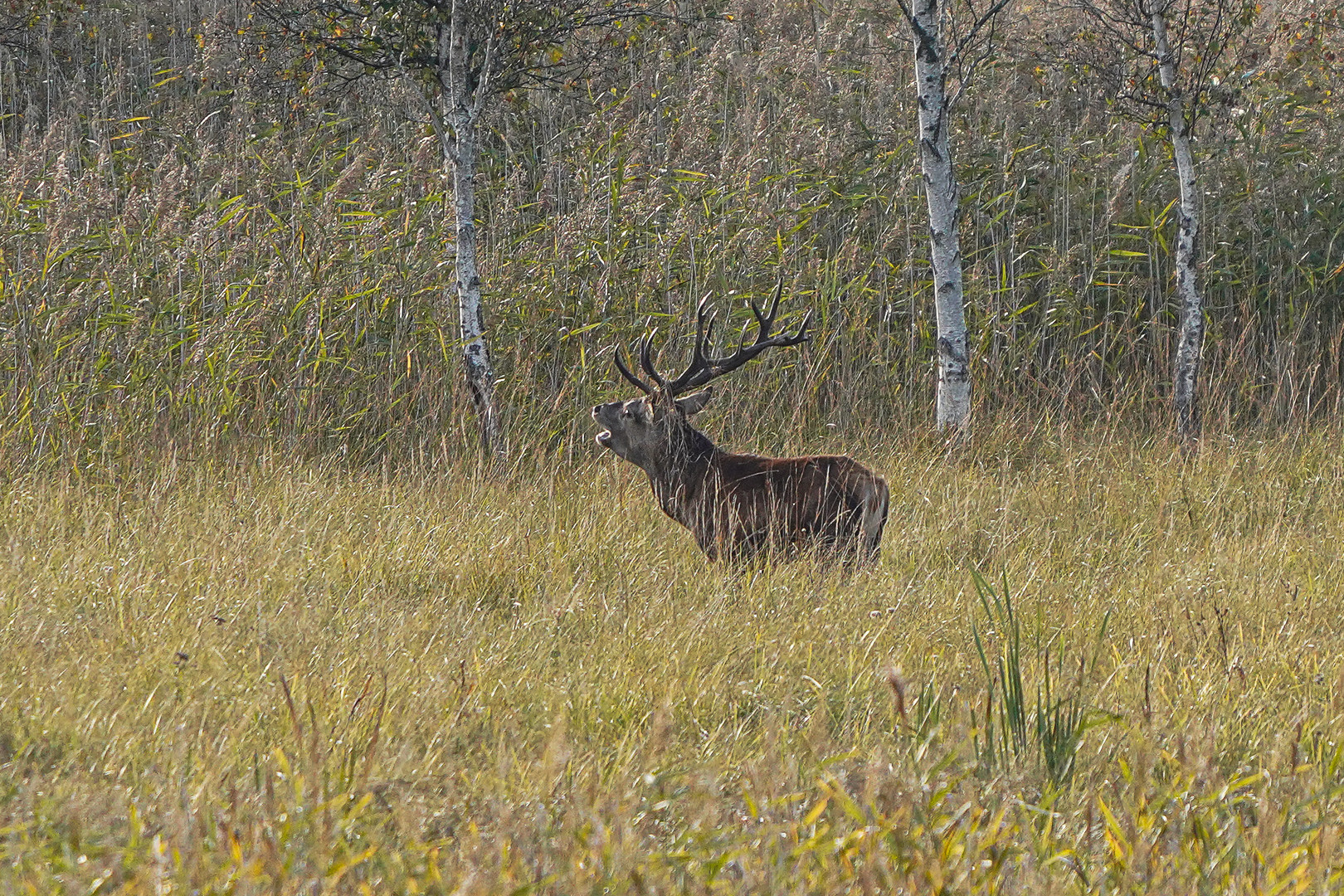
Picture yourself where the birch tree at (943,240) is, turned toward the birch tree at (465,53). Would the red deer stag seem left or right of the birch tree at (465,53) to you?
left

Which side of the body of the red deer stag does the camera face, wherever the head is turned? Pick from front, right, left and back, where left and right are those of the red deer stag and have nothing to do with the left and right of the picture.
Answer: left

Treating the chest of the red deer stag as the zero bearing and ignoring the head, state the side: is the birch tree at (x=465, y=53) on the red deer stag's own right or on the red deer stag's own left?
on the red deer stag's own right

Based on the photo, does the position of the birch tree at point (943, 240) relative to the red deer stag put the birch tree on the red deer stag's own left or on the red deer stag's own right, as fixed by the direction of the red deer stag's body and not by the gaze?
on the red deer stag's own right

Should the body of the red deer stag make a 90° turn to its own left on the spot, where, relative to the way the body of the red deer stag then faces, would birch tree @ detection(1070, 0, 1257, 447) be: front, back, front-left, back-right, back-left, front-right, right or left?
back-left
